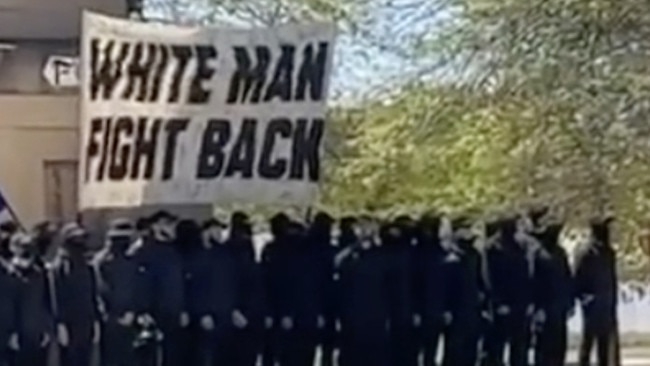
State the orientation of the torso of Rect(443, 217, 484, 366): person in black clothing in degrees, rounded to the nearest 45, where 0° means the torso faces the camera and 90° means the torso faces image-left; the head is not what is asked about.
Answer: approximately 45°

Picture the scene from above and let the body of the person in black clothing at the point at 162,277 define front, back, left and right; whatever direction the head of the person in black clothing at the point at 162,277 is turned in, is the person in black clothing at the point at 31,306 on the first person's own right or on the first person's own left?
on the first person's own right

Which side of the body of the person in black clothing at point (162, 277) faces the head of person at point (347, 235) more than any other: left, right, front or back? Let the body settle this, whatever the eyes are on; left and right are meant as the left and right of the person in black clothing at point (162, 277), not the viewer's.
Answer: left

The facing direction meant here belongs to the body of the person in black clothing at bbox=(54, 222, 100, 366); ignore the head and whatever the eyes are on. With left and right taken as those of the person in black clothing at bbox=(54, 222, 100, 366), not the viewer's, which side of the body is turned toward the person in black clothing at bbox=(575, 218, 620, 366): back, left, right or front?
left

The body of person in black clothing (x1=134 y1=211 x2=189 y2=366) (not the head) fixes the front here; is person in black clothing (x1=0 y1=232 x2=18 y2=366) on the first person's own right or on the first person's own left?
on the first person's own right

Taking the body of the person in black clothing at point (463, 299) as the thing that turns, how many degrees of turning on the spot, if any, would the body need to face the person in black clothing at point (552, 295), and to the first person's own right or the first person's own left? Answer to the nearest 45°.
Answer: approximately 135° to the first person's own left

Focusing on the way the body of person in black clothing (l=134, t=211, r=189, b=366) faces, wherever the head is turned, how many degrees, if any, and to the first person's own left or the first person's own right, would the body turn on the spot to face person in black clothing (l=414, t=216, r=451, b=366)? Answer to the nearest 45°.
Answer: approximately 90° to the first person's own left

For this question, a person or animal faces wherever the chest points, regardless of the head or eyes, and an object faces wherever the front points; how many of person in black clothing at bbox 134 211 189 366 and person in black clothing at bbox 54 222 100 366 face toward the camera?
2
